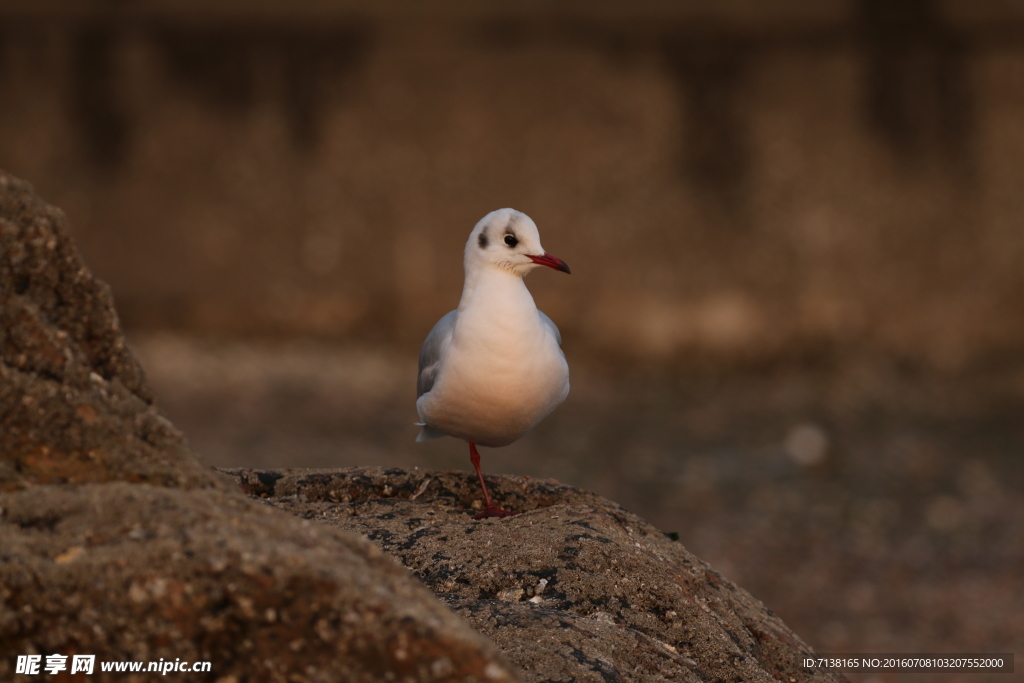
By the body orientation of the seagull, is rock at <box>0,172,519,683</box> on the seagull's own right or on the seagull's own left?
on the seagull's own right

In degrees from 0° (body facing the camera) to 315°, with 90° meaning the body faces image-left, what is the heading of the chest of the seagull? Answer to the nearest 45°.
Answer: approximately 315°
